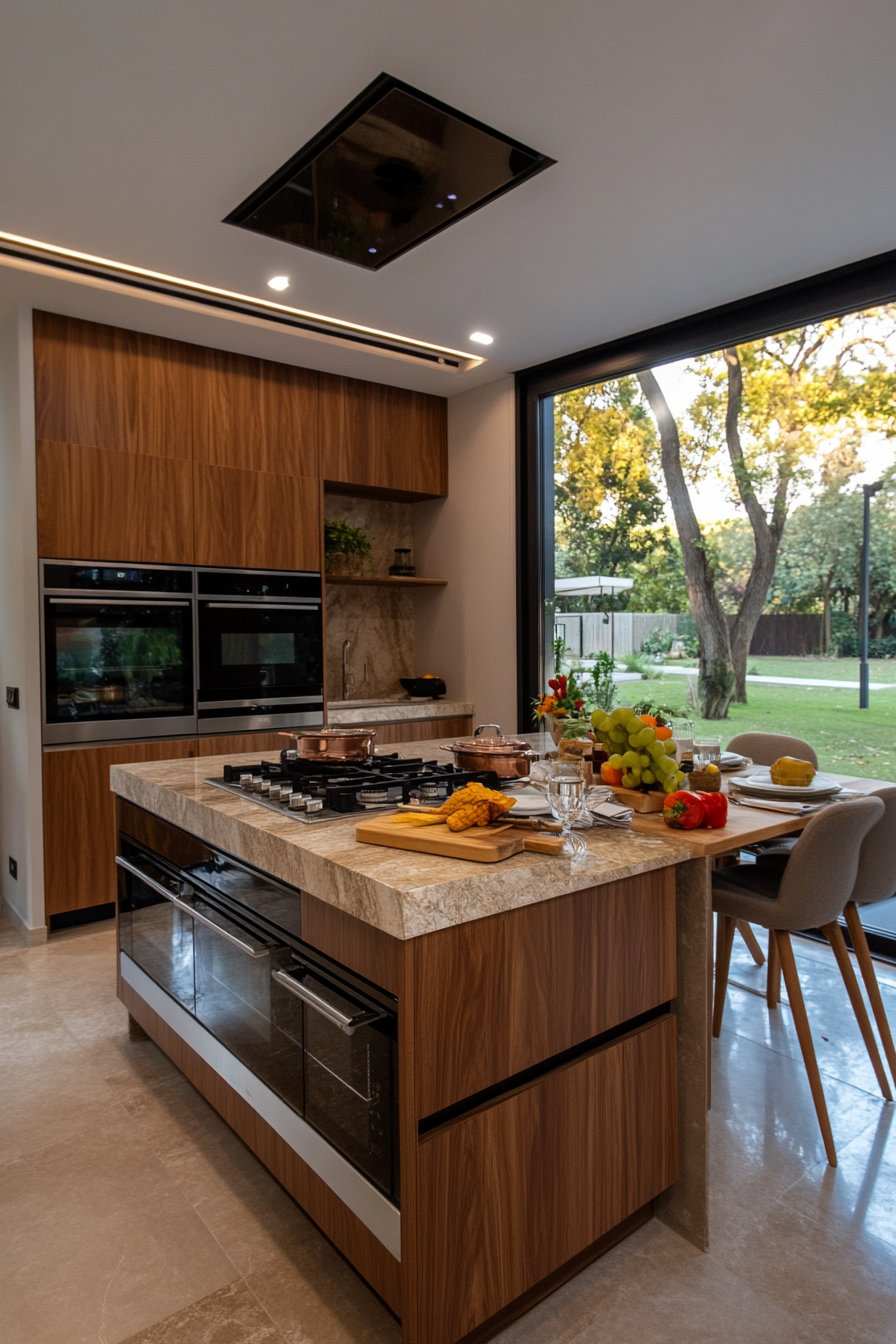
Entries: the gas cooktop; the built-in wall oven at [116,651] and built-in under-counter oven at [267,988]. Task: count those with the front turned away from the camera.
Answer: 0

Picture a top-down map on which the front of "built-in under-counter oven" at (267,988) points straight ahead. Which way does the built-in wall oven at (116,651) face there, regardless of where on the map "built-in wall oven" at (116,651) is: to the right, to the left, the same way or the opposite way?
to the left

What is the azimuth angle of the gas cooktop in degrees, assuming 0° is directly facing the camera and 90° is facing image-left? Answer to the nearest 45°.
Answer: approximately 45°

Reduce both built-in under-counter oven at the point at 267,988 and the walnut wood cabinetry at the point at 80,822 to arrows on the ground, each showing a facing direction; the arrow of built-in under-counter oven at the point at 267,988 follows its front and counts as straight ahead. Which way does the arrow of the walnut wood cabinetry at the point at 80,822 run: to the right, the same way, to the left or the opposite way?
to the left

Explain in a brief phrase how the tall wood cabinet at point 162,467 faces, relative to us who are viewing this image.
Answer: facing the viewer and to the right of the viewer

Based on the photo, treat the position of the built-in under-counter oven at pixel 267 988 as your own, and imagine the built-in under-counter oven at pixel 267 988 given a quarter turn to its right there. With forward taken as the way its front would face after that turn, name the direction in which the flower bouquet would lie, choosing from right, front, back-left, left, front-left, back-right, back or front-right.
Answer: right

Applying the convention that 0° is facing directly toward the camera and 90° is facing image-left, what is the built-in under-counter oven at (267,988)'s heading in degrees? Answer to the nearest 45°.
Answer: approximately 45°
